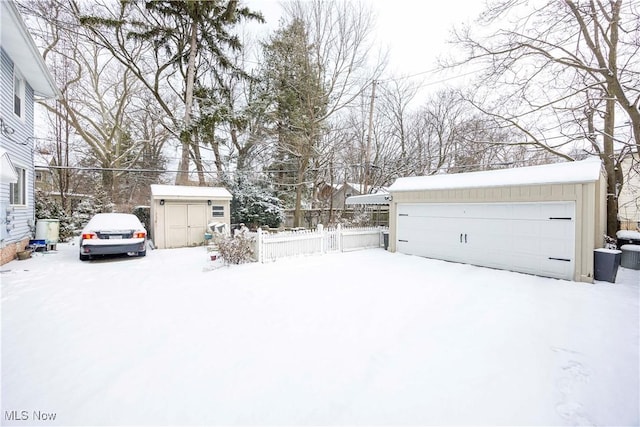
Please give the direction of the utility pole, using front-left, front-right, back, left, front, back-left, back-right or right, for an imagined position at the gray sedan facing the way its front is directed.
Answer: right

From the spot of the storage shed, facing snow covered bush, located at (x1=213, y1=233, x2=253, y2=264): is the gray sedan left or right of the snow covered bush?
right

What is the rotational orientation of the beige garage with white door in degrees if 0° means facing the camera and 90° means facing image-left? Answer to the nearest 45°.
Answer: approximately 45°

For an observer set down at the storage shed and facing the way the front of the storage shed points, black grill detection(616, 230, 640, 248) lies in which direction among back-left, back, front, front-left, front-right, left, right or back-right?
front-left

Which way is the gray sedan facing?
away from the camera

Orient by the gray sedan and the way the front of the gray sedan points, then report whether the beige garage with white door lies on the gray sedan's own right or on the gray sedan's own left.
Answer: on the gray sedan's own right

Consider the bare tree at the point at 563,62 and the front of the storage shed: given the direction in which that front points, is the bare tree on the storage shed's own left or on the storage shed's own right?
on the storage shed's own left

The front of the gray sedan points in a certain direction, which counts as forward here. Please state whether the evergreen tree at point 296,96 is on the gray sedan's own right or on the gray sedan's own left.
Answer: on the gray sedan's own right

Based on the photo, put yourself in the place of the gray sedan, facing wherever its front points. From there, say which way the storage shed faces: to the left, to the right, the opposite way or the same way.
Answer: the opposite way

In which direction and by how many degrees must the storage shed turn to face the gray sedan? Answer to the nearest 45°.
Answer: approximately 45° to its right

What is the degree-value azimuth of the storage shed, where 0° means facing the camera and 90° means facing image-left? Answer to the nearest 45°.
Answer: approximately 0°

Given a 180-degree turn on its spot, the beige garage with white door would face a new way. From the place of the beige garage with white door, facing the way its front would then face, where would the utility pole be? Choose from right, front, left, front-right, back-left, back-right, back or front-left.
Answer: left

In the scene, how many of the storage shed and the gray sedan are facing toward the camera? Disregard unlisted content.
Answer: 1

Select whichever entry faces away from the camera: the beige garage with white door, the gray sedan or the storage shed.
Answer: the gray sedan
